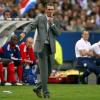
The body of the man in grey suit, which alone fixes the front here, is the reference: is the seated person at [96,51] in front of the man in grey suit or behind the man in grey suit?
behind

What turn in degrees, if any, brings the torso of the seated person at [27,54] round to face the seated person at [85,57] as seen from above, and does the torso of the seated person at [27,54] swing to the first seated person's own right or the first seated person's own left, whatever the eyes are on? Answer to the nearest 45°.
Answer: approximately 45° to the first seated person's own left

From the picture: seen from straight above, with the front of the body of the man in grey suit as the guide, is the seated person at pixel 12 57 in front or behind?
behind

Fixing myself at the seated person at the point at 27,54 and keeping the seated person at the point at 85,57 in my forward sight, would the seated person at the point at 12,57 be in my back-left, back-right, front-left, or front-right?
back-right

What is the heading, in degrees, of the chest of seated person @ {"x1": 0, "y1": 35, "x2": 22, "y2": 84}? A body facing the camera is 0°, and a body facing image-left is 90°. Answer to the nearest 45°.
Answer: approximately 315°

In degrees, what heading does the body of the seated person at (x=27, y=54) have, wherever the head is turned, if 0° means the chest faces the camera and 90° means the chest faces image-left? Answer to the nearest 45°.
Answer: approximately 315°

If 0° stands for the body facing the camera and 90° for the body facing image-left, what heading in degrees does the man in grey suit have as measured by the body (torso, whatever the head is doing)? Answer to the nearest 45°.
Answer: approximately 0°

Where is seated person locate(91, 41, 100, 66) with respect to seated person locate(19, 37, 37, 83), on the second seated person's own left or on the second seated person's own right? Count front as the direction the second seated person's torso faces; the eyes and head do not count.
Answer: on the second seated person's own left
